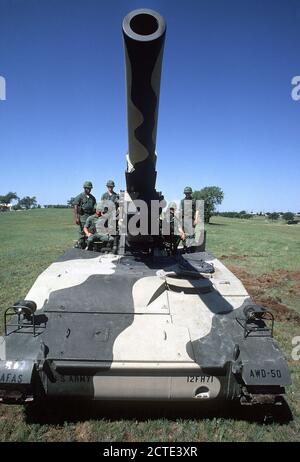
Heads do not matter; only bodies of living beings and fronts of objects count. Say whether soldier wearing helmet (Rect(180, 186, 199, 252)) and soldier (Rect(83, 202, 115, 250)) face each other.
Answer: no

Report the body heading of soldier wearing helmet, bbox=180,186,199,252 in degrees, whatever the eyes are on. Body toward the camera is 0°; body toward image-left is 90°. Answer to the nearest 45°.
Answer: approximately 0°

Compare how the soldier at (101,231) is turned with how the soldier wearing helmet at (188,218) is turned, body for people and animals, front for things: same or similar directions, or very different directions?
same or similar directions

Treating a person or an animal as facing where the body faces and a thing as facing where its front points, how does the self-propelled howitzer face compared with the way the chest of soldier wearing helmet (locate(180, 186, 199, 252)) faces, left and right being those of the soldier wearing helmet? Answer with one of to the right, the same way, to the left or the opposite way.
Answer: the same way

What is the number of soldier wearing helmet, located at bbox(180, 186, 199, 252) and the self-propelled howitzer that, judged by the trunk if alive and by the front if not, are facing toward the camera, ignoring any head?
2

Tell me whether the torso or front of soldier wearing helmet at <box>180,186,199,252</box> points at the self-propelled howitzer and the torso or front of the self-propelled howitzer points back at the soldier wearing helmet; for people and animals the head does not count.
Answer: no

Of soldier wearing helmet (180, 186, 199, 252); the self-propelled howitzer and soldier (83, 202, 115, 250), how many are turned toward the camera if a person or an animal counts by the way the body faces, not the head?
3

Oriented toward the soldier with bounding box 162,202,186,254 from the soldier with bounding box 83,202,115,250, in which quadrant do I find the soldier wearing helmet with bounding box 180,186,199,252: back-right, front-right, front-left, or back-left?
front-left

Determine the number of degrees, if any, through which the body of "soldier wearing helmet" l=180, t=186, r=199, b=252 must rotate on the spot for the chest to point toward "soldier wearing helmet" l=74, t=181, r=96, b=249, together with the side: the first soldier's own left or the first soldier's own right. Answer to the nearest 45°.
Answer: approximately 135° to the first soldier's own right

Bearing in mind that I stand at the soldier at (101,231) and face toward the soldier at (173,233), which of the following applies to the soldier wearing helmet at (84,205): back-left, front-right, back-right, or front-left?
back-left

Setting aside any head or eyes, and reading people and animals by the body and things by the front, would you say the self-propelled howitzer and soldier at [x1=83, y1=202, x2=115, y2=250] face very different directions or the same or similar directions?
same or similar directions

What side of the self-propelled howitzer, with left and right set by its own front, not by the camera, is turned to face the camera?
front

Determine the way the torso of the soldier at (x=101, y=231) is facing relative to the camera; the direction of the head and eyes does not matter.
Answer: toward the camera
